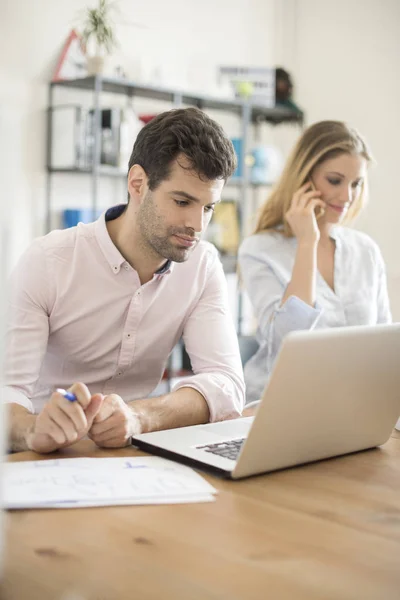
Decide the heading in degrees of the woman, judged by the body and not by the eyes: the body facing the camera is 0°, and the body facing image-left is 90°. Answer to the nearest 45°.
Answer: approximately 315°

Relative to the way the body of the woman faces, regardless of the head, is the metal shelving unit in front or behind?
behind

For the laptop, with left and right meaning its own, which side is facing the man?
front

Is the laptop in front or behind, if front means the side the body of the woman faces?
in front

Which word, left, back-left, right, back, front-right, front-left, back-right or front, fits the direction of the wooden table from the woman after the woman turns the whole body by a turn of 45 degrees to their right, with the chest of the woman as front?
front

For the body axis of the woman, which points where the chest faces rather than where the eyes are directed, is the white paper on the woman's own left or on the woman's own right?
on the woman's own right

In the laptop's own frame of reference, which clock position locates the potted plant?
The potted plant is roughly at 1 o'clock from the laptop.

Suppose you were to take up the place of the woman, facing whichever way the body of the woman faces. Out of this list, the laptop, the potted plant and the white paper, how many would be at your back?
1

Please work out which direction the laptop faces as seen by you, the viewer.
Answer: facing away from the viewer and to the left of the viewer
